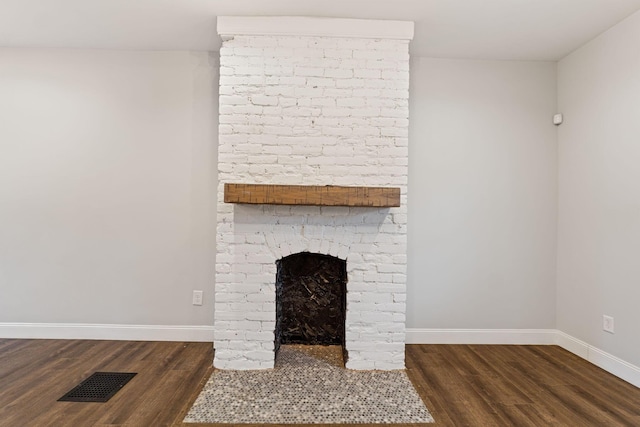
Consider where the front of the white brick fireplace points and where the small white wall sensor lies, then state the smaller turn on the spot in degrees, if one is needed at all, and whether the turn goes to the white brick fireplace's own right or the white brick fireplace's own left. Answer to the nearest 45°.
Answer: approximately 90° to the white brick fireplace's own left

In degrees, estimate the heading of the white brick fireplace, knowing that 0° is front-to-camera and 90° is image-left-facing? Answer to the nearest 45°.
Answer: approximately 0°
